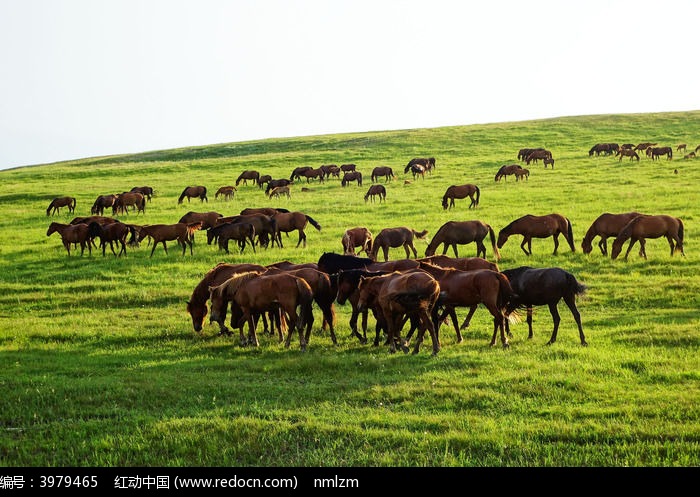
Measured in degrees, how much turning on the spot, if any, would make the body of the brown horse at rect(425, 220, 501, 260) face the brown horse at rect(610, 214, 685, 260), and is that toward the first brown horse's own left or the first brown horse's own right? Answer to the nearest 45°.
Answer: approximately 180°

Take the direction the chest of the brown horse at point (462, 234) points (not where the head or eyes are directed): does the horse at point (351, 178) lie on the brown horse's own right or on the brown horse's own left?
on the brown horse's own right

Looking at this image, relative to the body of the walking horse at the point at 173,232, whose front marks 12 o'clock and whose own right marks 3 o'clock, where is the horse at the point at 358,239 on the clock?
The horse is roughly at 7 o'clock from the walking horse.

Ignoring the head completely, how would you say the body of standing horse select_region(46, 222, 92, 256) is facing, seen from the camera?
to the viewer's left

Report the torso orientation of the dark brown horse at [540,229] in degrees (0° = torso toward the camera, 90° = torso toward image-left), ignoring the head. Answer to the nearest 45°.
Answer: approximately 90°

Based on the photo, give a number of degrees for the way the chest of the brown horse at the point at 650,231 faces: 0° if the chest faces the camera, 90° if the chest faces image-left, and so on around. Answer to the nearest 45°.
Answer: approximately 90°

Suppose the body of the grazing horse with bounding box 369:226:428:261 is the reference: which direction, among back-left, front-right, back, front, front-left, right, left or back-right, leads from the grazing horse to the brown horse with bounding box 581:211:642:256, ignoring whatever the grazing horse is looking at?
back

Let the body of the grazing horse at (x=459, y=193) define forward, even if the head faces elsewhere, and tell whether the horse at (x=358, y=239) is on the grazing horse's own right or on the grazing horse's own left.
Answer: on the grazing horse's own left

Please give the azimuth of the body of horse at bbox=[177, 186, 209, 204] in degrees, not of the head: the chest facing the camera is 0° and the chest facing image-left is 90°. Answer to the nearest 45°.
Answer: approximately 90°

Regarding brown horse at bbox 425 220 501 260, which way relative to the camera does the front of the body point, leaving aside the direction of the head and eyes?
to the viewer's left

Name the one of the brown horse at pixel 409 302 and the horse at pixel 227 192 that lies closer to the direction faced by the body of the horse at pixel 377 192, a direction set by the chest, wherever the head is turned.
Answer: the horse

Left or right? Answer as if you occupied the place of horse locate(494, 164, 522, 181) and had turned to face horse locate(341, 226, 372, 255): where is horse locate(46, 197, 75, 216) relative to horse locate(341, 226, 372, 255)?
right

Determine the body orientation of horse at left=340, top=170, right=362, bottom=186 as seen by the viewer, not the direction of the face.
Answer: to the viewer's left

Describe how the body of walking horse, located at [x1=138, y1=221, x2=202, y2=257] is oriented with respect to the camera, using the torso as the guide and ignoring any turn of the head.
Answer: to the viewer's left
